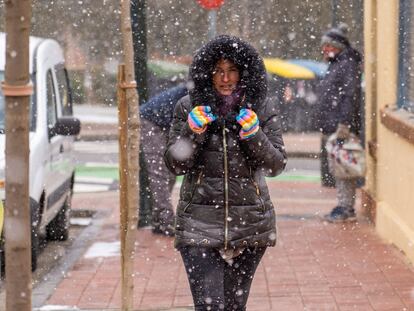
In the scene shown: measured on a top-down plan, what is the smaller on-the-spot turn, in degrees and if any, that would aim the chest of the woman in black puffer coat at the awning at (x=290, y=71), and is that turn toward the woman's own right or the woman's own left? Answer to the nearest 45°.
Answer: approximately 180°

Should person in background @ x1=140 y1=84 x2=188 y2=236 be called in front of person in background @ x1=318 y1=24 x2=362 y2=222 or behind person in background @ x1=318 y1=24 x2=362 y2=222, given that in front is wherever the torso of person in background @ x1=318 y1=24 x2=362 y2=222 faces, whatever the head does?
in front

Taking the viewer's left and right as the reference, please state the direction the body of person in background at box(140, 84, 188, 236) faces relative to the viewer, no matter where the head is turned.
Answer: facing to the right of the viewer

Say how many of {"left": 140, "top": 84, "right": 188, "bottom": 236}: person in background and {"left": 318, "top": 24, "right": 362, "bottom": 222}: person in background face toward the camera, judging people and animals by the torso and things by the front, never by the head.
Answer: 0

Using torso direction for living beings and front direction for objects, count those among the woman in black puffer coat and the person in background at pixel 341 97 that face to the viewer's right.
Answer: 0

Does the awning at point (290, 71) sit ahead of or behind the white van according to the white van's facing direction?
behind

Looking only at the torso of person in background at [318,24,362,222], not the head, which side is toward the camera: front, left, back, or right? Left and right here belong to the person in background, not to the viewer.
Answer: left

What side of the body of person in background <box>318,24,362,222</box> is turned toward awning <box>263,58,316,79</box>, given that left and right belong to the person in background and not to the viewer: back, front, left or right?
right

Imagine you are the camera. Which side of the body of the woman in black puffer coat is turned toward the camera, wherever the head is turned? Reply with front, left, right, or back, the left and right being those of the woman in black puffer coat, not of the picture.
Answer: front

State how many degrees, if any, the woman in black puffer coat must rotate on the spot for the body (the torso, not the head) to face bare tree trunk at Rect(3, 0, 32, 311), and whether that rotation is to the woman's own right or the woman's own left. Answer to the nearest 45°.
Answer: approximately 45° to the woman's own right
